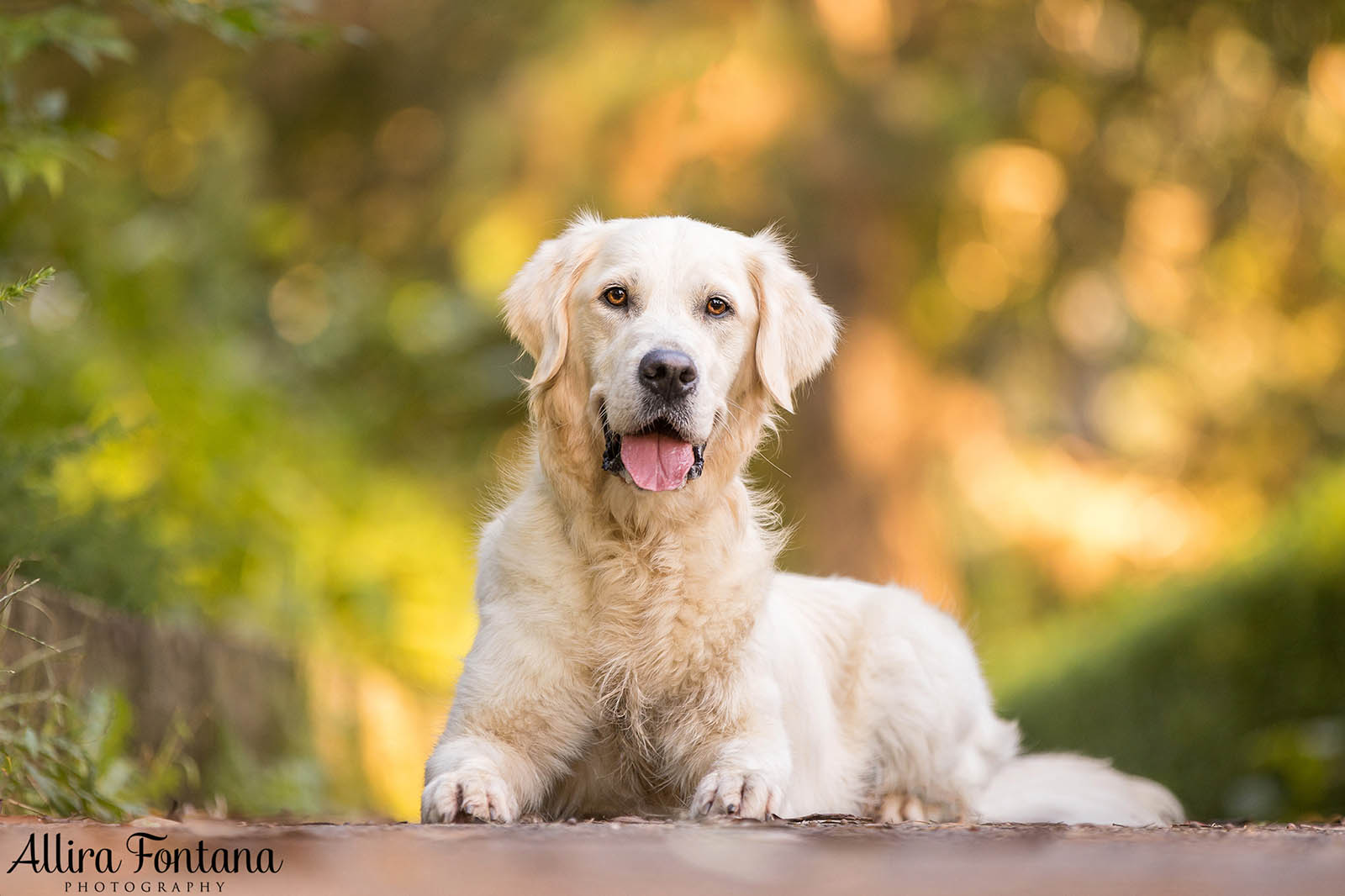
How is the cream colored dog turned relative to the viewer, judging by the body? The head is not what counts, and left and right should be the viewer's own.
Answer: facing the viewer and to the left of the viewer
